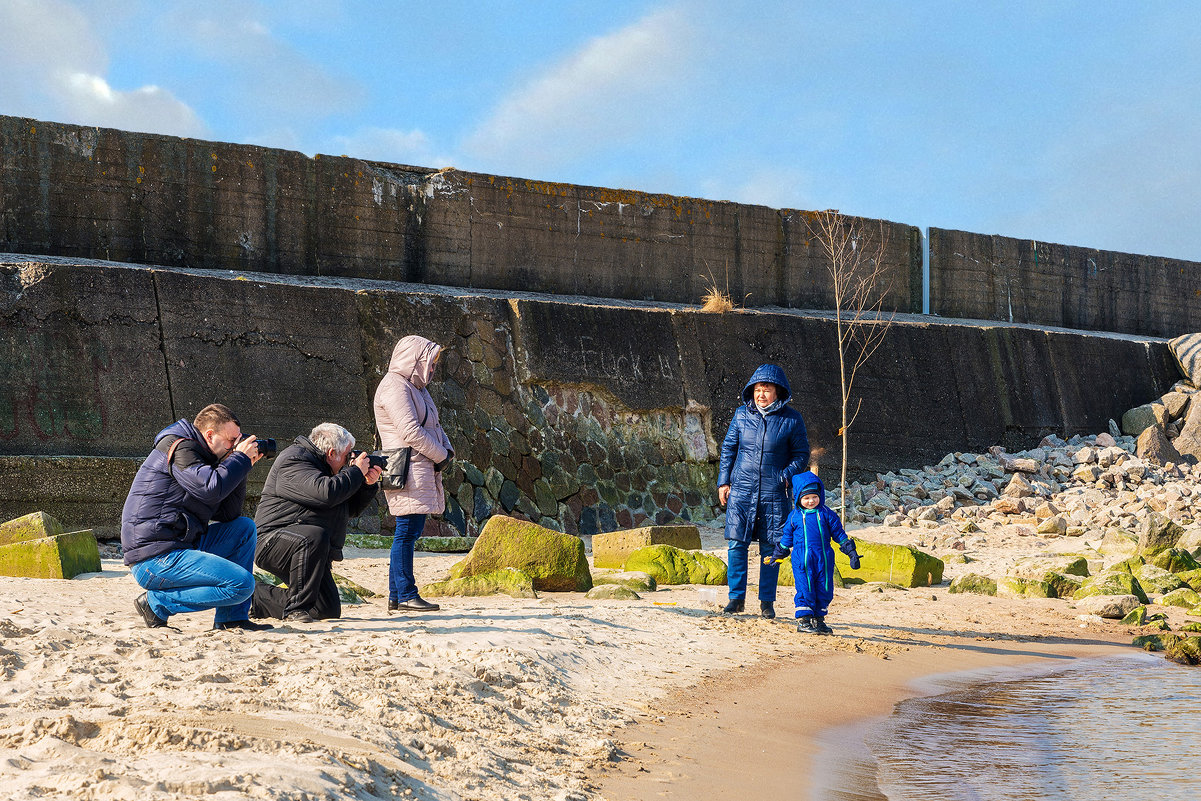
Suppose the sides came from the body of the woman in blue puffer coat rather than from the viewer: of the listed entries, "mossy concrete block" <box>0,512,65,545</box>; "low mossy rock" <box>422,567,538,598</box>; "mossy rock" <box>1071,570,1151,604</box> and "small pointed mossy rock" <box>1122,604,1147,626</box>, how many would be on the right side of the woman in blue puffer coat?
2

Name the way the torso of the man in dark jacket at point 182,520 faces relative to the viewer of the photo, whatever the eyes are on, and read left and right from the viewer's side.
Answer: facing to the right of the viewer

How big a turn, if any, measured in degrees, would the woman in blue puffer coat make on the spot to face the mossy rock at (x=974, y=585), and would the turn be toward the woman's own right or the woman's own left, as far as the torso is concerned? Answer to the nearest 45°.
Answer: approximately 135° to the woman's own left

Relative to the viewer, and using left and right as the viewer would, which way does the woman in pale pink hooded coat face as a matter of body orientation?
facing to the right of the viewer

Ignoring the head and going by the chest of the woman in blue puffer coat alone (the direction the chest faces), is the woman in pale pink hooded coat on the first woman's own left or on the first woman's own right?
on the first woman's own right

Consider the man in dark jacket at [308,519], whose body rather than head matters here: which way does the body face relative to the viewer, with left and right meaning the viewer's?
facing to the right of the viewer

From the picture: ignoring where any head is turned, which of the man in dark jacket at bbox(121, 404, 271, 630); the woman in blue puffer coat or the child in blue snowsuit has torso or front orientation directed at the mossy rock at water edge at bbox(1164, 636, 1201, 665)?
the man in dark jacket

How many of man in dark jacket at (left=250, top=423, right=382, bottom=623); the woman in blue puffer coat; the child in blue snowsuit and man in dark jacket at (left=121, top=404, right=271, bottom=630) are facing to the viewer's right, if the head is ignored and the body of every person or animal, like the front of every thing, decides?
2

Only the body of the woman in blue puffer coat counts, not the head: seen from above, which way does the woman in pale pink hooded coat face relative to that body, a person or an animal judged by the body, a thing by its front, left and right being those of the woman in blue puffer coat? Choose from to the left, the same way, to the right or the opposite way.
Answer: to the left

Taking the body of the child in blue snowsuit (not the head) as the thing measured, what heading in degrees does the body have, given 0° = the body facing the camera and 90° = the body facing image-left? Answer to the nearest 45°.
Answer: approximately 0°

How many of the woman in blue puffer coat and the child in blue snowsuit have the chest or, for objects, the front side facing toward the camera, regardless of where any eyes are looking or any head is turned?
2
